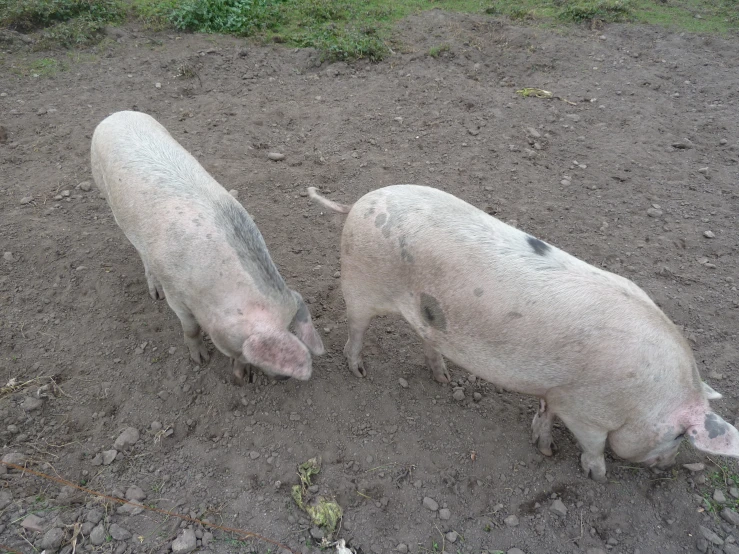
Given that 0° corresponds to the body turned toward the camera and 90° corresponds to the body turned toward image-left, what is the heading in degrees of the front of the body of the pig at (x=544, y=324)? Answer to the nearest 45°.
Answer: approximately 315°

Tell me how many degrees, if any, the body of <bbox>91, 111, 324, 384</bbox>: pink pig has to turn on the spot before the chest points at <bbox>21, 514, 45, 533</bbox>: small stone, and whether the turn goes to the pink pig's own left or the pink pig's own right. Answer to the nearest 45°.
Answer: approximately 90° to the pink pig's own right

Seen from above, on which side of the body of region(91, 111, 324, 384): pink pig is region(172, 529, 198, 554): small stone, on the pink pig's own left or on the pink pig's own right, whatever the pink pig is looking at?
on the pink pig's own right

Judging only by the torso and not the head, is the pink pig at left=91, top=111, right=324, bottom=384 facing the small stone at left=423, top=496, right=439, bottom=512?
yes

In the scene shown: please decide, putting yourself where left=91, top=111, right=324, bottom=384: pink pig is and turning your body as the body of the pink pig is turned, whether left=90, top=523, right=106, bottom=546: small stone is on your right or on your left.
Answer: on your right

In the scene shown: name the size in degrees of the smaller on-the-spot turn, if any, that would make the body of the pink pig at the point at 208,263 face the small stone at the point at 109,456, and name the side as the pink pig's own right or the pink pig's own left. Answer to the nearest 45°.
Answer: approximately 90° to the pink pig's own right

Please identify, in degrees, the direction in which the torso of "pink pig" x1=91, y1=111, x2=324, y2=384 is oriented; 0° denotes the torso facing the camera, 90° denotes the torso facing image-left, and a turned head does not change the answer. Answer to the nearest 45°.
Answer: approximately 315°

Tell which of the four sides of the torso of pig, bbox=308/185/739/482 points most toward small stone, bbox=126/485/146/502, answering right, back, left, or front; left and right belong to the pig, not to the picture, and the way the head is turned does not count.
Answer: right

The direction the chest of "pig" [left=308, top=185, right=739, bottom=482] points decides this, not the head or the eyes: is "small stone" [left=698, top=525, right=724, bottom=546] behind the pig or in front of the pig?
in front
